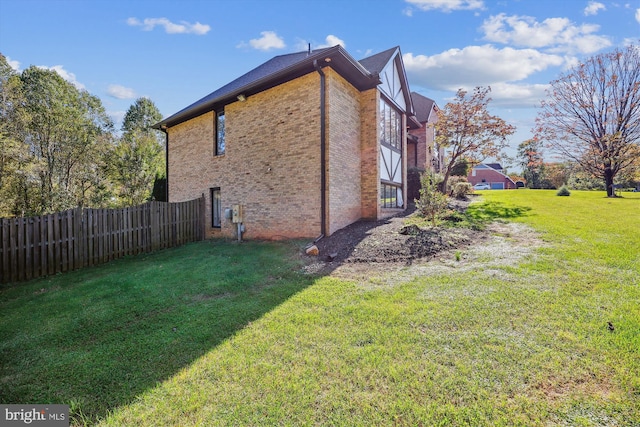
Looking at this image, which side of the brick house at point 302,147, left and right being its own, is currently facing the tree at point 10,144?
back

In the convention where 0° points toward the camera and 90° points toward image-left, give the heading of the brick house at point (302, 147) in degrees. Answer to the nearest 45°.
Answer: approximately 315°

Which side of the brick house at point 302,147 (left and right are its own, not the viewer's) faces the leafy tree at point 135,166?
back

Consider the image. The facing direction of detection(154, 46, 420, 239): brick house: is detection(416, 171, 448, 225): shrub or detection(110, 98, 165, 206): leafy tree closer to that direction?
the shrub

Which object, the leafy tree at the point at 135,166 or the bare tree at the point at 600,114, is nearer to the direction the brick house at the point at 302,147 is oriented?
the bare tree

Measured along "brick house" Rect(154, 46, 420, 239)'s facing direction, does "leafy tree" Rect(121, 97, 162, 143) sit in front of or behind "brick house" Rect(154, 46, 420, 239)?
behind

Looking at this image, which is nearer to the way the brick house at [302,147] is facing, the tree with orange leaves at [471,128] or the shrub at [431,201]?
the shrub

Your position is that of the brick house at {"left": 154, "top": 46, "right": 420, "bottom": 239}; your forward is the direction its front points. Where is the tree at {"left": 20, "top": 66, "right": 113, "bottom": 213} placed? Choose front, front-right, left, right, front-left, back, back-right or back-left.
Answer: back

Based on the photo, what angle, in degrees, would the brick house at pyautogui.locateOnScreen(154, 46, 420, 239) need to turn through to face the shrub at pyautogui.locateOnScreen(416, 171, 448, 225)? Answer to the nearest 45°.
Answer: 0° — it already faces it

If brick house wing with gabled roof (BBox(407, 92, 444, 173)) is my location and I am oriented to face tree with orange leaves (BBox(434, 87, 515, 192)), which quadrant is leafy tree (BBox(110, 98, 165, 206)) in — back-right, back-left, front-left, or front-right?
back-right

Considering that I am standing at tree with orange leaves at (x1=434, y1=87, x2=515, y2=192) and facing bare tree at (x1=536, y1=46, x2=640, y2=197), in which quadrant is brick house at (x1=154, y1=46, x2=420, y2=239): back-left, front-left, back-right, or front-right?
back-right

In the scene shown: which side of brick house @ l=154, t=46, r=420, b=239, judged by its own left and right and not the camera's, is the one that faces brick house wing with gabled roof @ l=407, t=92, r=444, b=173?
left
